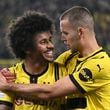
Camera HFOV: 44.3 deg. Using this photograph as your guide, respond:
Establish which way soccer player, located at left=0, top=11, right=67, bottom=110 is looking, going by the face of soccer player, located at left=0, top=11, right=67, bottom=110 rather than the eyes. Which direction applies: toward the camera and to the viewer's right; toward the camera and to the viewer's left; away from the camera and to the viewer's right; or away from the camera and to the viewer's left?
toward the camera and to the viewer's right

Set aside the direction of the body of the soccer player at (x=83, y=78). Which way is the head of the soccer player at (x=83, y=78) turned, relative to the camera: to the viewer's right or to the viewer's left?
to the viewer's left

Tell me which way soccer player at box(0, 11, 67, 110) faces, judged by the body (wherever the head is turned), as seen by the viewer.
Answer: toward the camera
